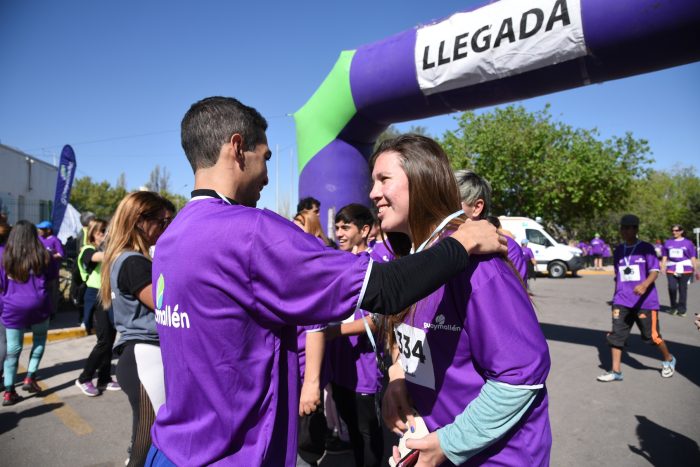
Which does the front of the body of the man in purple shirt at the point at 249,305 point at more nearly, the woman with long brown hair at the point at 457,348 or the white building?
the woman with long brown hair

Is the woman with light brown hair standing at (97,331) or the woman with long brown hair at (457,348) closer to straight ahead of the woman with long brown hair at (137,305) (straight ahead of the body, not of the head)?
the woman with long brown hair

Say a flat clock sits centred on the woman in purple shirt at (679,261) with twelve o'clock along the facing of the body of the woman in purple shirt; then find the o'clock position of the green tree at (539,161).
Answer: The green tree is roughly at 5 o'clock from the woman in purple shirt.

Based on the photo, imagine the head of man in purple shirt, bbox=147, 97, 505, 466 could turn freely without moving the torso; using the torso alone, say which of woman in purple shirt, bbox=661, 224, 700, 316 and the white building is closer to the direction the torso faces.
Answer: the woman in purple shirt

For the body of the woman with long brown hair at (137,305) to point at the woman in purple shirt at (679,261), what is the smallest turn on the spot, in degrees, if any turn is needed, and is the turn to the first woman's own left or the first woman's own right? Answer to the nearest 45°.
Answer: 0° — they already face them

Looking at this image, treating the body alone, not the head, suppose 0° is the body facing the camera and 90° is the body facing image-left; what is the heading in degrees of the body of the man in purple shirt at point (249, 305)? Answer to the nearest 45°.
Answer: approximately 225°

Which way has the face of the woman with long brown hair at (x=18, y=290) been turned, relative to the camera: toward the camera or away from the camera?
away from the camera

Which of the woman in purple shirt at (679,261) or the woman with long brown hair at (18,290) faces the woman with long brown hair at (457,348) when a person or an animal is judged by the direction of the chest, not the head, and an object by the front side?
the woman in purple shirt

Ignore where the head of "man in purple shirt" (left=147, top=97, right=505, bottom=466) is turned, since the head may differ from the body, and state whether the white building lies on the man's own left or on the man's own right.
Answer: on the man's own left

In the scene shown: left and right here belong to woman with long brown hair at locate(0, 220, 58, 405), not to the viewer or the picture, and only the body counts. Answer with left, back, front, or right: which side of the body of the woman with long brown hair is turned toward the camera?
back

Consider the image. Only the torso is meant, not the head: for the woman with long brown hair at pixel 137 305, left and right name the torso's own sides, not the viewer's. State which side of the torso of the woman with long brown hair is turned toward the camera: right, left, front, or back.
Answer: right

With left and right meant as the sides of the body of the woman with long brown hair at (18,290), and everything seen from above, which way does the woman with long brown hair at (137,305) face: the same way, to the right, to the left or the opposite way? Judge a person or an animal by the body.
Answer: to the right

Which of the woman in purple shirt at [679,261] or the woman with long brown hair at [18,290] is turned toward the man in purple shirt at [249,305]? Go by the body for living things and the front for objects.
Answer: the woman in purple shirt at [679,261]
